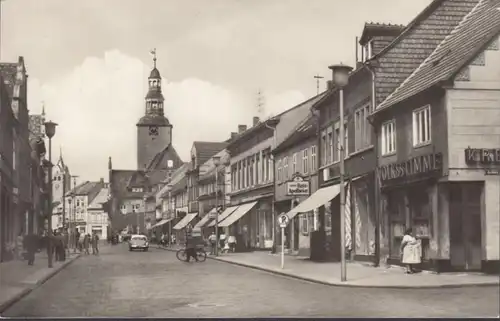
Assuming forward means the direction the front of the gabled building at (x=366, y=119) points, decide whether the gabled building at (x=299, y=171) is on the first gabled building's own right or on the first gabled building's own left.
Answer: on the first gabled building's own right

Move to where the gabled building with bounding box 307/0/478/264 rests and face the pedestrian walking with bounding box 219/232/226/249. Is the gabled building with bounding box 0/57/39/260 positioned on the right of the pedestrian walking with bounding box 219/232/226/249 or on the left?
left

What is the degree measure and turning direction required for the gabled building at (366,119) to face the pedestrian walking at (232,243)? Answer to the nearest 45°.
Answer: approximately 135° to its right

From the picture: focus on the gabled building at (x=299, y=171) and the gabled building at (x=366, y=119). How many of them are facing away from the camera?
0

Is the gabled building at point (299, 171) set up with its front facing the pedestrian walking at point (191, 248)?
yes

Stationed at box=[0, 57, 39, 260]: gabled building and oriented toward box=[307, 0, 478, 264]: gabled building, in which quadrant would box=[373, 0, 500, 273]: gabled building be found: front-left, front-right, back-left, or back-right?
front-right

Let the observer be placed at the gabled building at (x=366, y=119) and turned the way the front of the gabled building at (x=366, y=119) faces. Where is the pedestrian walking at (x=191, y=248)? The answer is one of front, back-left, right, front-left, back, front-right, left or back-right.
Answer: right

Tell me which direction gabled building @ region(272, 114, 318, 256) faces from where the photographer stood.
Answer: facing the viewer and to the left of the viewer
